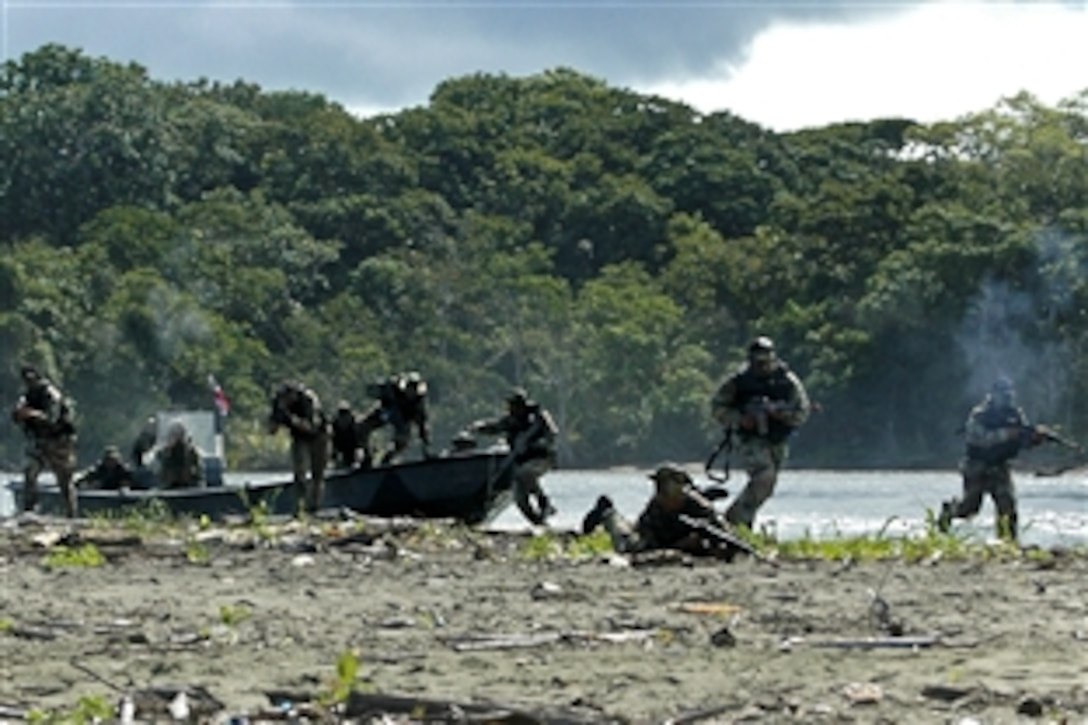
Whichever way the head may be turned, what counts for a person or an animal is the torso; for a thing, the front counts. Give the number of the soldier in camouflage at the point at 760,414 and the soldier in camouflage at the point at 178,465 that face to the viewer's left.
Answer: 0

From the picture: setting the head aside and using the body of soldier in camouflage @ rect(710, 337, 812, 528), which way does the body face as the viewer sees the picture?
toward the camera

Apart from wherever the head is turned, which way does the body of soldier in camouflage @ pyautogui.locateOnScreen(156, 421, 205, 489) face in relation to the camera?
toward the camera

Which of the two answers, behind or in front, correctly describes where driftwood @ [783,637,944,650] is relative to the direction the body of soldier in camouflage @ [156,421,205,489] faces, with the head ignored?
in front

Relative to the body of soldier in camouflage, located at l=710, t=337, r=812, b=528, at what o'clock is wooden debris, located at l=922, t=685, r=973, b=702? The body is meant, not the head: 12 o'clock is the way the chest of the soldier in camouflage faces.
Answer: The wooden debris is roughly at 12 o'clock from the soldier in camouflage.

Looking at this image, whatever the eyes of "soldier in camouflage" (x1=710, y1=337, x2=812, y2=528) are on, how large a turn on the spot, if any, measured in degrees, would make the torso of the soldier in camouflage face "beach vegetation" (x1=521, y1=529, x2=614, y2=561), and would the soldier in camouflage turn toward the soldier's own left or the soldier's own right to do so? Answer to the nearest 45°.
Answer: approximately 45° to the soldier's own right

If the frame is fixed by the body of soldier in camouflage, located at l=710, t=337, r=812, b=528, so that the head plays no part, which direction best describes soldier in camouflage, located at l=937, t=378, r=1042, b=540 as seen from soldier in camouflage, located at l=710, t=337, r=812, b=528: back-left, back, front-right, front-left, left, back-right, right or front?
back-left

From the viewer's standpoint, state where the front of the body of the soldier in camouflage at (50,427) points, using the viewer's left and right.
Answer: facing the viewer and to the left of the viewer

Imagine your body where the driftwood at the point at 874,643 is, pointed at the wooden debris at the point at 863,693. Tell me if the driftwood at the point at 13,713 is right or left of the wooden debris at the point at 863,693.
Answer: right
